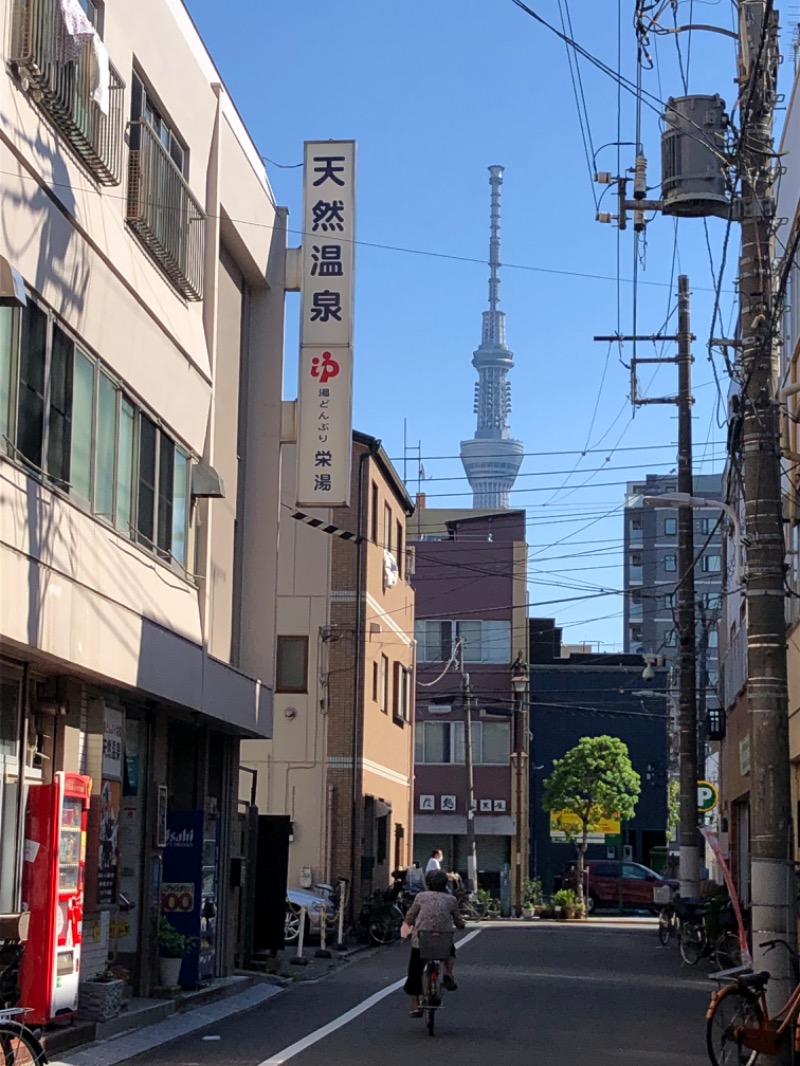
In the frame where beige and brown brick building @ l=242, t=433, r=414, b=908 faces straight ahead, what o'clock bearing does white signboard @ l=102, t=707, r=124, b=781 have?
The white signboard is roughly at 3 o'clock from the beige and brown brick building.

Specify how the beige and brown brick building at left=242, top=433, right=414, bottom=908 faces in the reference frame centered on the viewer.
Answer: facing to the right of the viewer

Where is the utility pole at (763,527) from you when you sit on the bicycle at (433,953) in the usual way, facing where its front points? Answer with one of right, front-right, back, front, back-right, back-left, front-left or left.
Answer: back-right

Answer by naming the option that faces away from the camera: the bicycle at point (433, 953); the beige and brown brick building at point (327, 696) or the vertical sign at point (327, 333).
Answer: the bicycle

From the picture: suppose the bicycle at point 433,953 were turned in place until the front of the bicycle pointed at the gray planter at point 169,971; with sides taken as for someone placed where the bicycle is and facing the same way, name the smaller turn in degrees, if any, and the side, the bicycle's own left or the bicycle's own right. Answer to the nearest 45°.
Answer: approximately 45° to the bicycle's own left

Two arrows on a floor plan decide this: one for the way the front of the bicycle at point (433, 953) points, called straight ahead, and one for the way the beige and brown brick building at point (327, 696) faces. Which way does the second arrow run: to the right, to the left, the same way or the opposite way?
to the right

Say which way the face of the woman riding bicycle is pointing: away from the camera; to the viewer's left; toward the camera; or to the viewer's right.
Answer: away from the camera

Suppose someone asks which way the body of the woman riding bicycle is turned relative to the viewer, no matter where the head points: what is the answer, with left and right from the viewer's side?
facing away from the viewer

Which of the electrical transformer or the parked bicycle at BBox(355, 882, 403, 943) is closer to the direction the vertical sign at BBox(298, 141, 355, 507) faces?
the electrical transformer

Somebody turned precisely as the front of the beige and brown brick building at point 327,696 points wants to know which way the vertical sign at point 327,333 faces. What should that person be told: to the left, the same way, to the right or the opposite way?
to the right

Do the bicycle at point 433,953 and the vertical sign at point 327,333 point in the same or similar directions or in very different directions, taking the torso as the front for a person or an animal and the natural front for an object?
very different directions

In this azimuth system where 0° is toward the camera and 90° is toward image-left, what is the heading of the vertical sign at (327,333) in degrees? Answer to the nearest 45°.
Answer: approximately 0°

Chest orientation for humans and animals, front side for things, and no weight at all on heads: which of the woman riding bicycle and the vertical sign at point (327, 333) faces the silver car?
the woman riding bicycle

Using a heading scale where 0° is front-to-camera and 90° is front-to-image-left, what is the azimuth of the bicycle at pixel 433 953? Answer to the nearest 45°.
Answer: approximately 180°
